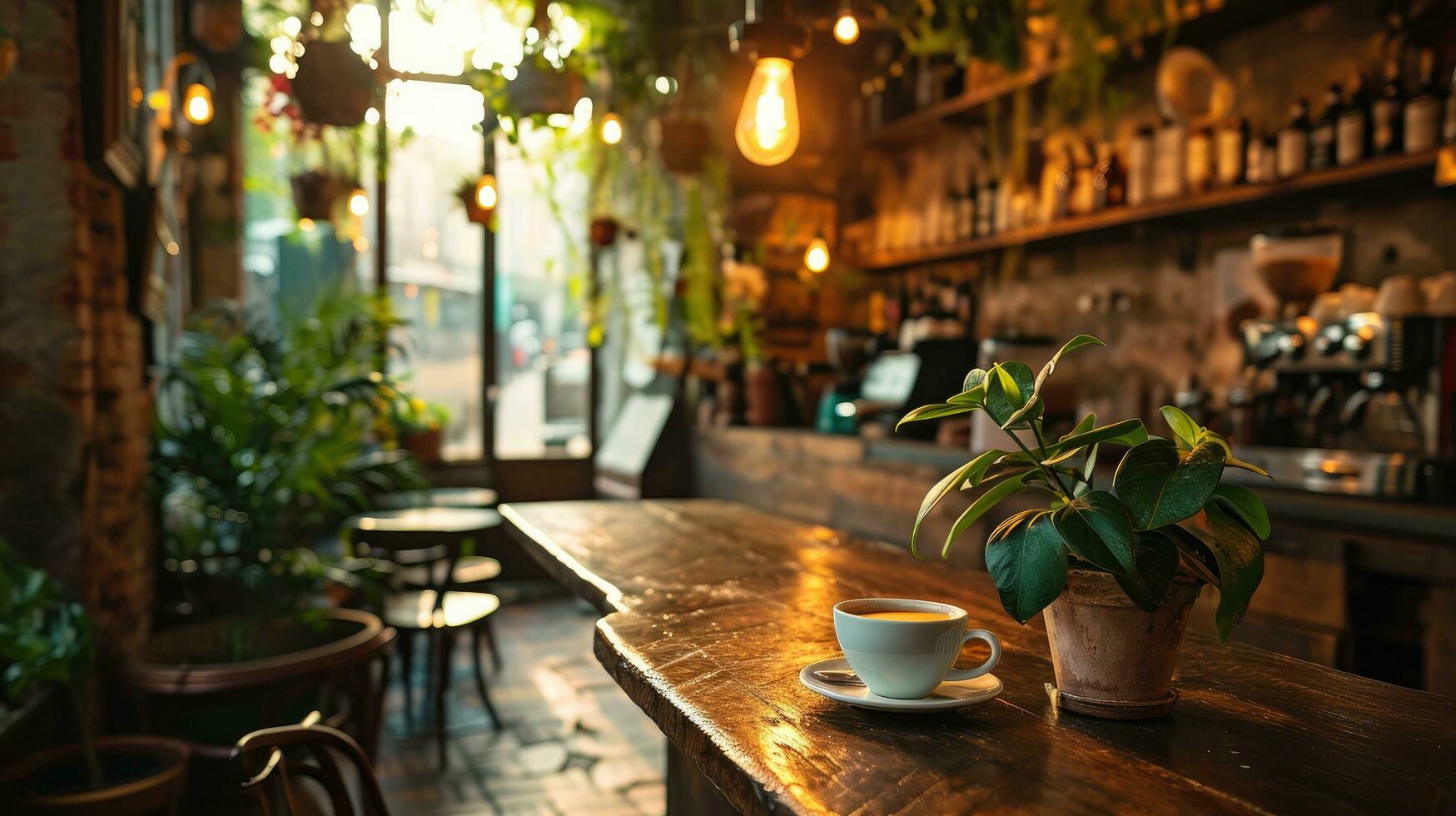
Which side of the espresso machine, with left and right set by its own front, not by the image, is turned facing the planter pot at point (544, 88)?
right

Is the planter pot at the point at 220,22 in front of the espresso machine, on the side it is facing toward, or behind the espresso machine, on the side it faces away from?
in front

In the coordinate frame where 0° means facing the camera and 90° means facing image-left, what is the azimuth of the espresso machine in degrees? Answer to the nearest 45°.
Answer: approximately 45°

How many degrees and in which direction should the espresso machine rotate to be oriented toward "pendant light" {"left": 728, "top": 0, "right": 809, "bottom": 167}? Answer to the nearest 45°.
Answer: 0° — it already faces it

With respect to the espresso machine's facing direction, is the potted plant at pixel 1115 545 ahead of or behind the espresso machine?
ahead

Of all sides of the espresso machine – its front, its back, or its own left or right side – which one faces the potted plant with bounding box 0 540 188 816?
front

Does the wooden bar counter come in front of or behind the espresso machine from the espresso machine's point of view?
in front
